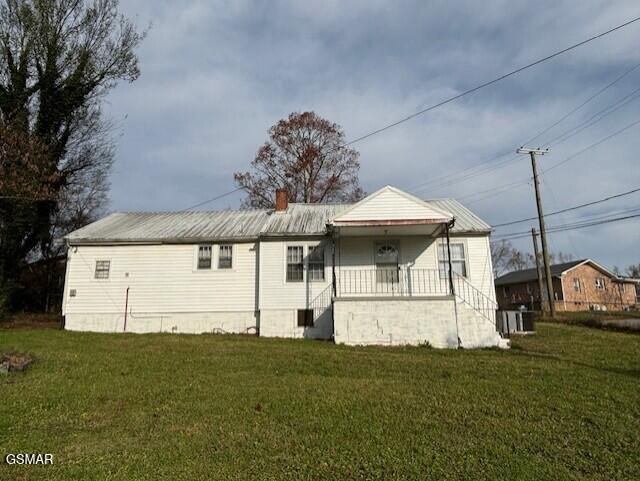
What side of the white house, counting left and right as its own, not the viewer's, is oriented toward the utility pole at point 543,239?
left

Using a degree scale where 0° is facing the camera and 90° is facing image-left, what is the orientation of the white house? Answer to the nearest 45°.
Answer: approximately 0°

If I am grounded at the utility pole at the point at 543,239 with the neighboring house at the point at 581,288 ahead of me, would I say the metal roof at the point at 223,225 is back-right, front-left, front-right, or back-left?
back-left

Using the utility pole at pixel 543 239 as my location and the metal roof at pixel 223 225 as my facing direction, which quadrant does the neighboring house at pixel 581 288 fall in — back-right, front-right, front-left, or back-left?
back-right

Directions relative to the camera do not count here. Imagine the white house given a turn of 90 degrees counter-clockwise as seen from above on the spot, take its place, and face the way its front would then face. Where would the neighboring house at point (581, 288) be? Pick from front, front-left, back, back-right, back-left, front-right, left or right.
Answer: front-left
